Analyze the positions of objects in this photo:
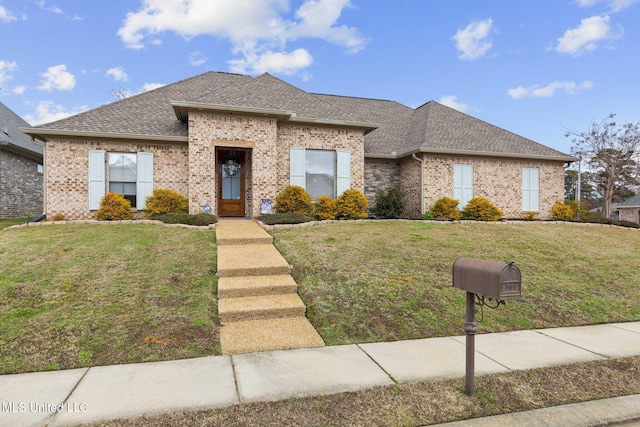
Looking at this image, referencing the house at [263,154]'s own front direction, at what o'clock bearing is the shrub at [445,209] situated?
The shrub is roughly at 9 o'clock from the house.

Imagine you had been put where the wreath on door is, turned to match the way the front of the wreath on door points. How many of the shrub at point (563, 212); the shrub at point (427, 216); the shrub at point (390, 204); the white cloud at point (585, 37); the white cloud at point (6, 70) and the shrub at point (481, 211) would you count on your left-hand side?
5

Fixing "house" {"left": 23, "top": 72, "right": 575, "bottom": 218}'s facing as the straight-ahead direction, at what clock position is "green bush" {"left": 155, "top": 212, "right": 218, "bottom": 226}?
The green bush is roughly at 1 o'clock from the house.

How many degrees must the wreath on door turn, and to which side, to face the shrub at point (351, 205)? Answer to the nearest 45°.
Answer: approximately 45° to its left

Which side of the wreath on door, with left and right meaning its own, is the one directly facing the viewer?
front

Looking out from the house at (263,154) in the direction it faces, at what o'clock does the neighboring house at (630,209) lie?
The neighboring house is roughly at 8 o'clock from the house.

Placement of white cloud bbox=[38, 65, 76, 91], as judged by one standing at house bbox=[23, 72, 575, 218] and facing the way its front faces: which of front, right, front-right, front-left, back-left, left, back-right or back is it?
back-right

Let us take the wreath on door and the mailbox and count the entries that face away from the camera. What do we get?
0

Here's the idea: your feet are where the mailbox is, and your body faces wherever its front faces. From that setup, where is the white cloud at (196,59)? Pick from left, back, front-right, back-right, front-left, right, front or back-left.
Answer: back

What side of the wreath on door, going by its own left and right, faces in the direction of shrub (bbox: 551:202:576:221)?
left

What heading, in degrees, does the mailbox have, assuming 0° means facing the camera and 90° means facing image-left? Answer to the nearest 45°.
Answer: approximately 315°

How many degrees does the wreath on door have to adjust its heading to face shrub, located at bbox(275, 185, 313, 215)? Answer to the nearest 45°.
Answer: approximately 45° to its left

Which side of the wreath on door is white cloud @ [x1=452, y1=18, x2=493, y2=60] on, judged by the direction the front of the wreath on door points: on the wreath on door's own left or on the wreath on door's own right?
on the wreath on door's own left

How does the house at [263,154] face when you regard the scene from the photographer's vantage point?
facing the viewer

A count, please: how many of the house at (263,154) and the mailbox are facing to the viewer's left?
0
